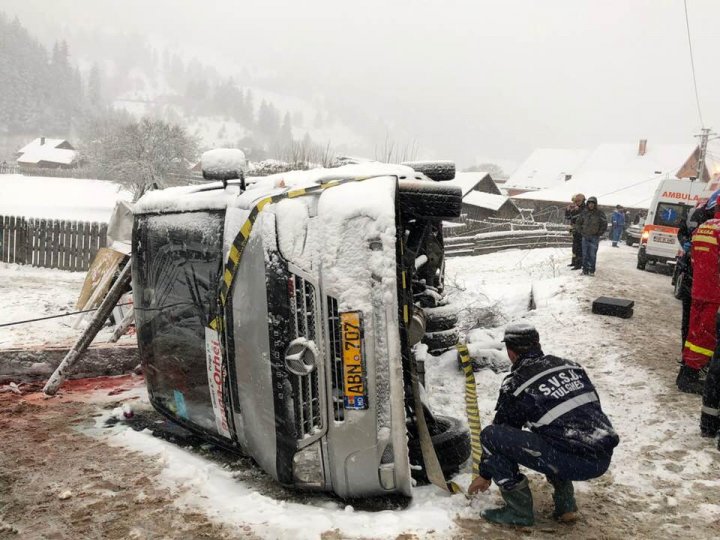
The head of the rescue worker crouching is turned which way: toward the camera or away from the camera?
away from the camera

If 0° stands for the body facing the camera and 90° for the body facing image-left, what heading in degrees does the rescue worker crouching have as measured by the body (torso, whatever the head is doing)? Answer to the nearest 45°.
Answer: approximately 135°

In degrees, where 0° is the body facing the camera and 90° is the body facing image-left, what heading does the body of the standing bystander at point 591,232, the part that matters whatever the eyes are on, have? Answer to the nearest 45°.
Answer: approximately 0°

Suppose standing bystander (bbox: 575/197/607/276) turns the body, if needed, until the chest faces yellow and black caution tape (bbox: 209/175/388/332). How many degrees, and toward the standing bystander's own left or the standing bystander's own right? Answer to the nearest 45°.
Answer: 0° — they already face it

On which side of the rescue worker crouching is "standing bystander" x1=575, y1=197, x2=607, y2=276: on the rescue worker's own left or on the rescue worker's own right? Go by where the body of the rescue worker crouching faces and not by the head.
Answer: on the rescue worker's own right
